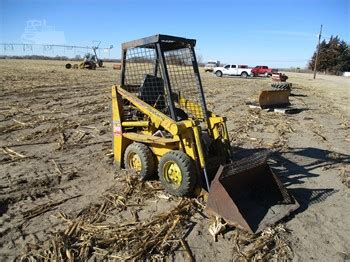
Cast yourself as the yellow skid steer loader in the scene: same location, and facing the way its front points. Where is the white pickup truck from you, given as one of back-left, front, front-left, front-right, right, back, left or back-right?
back-left

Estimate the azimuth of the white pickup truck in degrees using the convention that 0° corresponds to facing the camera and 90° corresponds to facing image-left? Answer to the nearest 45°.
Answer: approximately 90°

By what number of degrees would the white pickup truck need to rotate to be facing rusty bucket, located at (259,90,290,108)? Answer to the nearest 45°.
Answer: approximately 90° to its left

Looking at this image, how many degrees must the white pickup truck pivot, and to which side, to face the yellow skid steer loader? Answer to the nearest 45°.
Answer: approximately 90° to its left

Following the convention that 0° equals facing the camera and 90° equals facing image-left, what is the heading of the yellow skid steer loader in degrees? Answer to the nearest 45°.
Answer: approximately 315°

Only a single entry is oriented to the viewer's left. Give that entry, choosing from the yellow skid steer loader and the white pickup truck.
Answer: the white pickup truck

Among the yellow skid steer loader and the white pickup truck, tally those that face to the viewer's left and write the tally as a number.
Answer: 1

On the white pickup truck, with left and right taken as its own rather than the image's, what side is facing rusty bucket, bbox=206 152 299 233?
left

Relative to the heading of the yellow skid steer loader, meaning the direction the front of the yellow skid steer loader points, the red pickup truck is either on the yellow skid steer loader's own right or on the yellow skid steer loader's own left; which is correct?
on the yellow skid steer loader's own left
